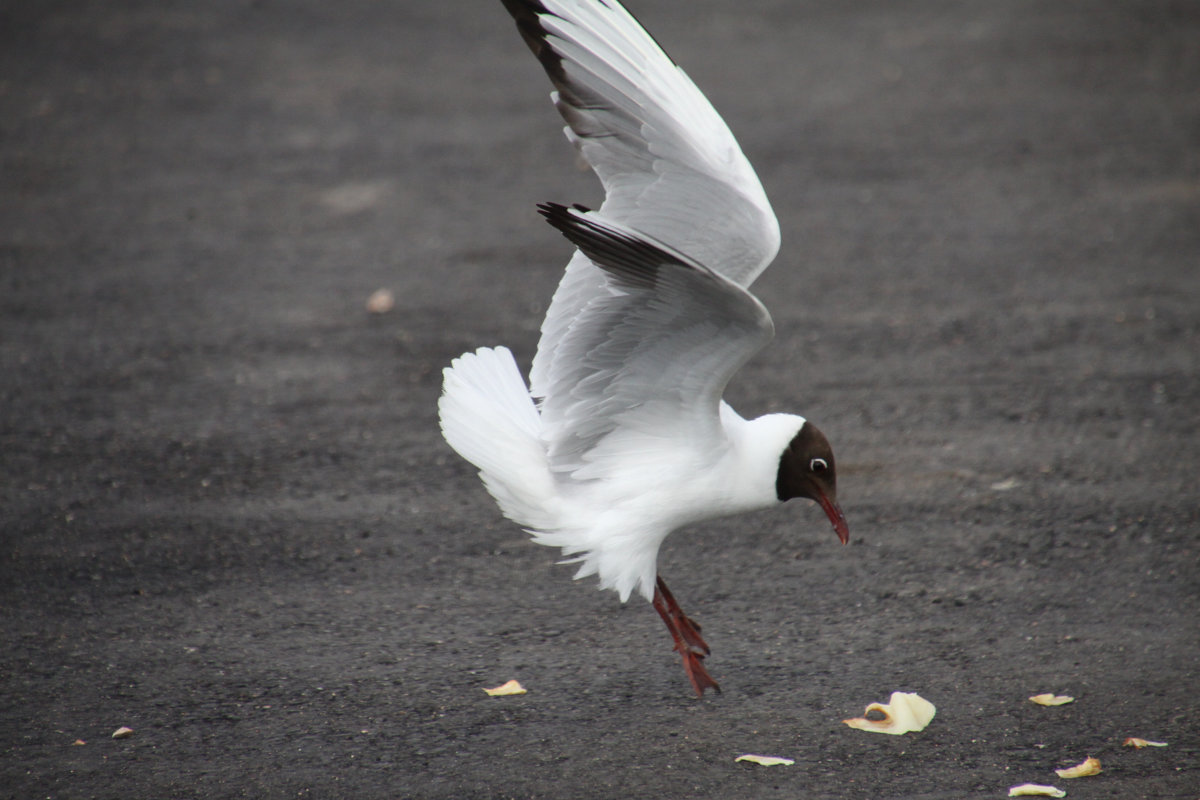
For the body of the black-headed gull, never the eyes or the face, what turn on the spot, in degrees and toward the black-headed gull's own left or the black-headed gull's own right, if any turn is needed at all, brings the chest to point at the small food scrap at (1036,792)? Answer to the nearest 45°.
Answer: approximately 45° to the black-headed gull's own right

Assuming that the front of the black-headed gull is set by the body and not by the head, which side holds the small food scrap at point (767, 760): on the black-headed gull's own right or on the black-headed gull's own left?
on the black-headed gull's own right

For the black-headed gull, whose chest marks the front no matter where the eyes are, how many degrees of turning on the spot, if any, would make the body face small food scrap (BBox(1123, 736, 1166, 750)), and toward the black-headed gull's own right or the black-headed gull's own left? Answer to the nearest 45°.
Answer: approximately 45° to the black-headed gull's own right

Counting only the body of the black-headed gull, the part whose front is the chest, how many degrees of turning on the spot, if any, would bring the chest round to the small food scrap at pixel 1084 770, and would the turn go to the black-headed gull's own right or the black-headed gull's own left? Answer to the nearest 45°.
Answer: approximately 45° to the black-headed gull's own right

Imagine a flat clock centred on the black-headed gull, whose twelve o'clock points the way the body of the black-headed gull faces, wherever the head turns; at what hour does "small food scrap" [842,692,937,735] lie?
The small food scrap is roughly at 1 o'clock from the black-headed gull.

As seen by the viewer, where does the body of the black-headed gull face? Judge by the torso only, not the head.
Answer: to the viewer's right
